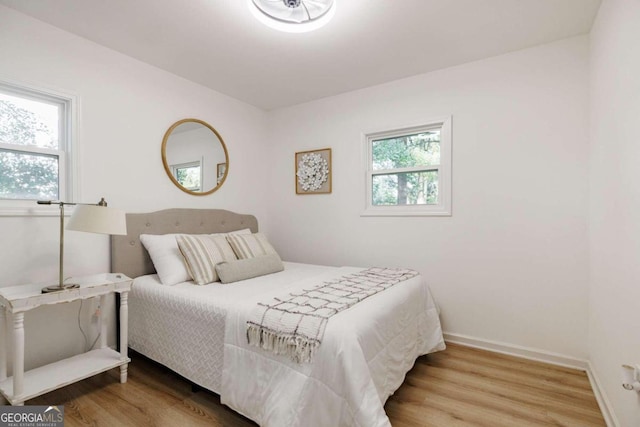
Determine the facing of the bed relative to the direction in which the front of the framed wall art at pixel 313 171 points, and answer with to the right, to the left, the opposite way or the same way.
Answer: to the left

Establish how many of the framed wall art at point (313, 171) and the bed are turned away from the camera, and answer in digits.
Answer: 0

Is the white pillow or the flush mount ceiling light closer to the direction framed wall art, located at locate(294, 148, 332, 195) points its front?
the white pillow

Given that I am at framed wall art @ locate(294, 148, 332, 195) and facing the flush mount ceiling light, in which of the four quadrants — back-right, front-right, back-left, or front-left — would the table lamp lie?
front-right

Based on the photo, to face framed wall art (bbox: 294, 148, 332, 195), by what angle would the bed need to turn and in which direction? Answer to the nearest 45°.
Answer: approximately 135° to its left

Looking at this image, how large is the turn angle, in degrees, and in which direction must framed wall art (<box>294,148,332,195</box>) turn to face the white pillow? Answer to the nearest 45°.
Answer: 0° — it already faces it

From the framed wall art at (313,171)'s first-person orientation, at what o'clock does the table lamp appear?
The table lamp is roughly at 12 o'clock from the framed wall art.

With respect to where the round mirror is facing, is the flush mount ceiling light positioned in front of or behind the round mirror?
in front

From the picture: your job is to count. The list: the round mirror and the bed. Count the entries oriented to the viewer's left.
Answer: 0

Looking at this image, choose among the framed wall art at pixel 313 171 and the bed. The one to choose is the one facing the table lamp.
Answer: the framed wall art

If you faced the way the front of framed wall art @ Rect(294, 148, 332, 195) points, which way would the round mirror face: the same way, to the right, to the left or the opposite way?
to the left

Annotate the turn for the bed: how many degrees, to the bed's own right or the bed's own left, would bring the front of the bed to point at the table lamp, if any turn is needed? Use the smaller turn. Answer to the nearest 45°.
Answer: approximately 135° to the bed's own right

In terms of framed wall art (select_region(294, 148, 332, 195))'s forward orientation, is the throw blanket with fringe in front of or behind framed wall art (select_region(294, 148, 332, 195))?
in front

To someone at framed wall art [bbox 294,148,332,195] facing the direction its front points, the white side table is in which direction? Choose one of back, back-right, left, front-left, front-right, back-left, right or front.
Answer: front

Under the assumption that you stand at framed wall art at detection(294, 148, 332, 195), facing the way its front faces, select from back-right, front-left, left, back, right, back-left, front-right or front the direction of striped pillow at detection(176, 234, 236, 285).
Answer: front

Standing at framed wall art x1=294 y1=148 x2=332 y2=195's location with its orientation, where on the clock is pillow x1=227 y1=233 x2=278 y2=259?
The pillow is roughly at 12 o'clock from the framed wall art.

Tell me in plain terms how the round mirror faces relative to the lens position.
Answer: facing the viewer and to the right of the viewer

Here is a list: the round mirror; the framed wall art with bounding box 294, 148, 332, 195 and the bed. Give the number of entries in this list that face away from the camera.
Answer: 0

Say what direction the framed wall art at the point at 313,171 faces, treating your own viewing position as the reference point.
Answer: facing the viewer and to the left of the viewer
